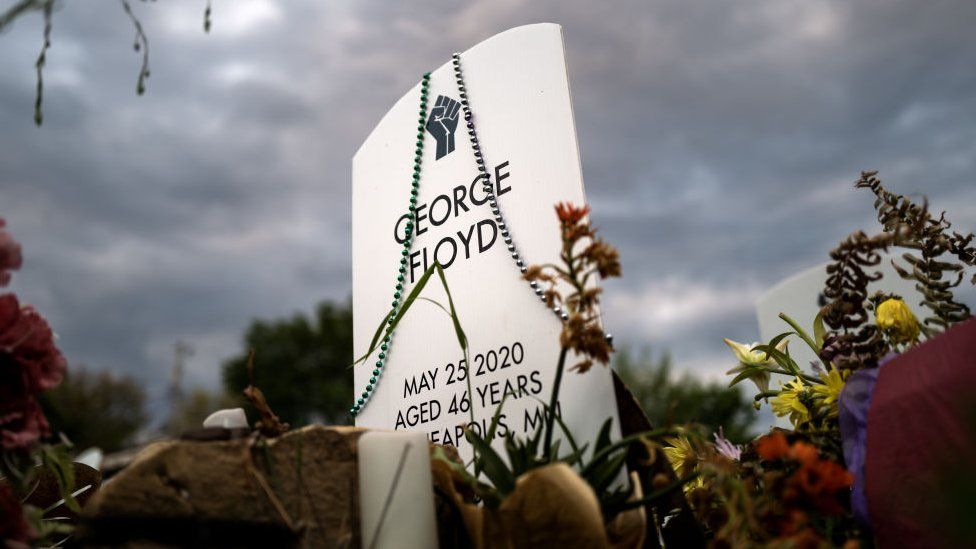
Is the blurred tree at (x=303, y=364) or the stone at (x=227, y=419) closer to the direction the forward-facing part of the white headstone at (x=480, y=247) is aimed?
the stone

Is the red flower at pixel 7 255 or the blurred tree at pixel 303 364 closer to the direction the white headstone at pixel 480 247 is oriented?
the red flower

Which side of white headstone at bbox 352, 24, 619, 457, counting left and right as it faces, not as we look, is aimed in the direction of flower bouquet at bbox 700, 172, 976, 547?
left

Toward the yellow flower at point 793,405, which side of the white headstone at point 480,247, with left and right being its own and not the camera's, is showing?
left

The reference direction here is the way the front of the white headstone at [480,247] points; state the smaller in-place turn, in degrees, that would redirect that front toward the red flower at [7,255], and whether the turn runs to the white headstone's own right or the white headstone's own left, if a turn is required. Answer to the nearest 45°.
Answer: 0° — it already faces it

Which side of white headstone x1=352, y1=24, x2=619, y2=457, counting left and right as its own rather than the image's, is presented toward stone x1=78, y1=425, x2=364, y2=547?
front

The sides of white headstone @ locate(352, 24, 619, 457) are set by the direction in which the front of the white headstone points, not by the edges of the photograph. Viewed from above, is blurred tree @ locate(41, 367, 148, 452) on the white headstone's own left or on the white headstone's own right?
on the white headstone's own right

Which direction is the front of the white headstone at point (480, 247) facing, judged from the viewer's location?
facing the viewer and to the left of the viewer

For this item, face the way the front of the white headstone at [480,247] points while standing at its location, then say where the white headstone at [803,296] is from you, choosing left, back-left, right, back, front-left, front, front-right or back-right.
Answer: back

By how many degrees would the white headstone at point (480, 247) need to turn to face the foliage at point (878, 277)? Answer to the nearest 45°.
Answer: approximately 90° to its left
